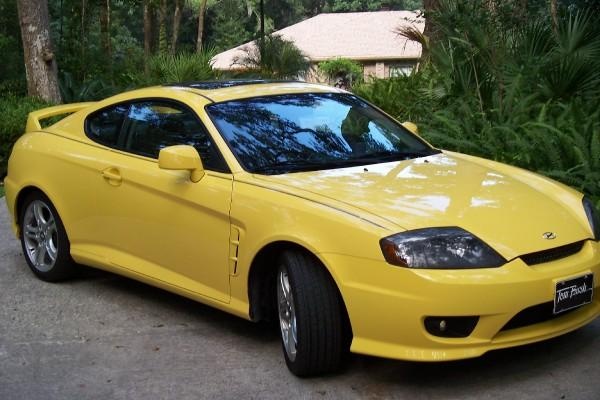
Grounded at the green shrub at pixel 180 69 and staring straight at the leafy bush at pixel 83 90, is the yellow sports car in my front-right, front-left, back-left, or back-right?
front-left

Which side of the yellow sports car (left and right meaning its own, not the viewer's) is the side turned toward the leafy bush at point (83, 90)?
back

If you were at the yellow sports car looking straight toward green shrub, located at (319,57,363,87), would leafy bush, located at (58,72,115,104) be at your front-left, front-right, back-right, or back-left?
front-left

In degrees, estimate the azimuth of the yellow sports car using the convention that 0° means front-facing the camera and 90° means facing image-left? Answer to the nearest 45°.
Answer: approximately 315°

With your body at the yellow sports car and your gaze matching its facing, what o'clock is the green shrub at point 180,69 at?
The green shrub is roughly at 7 o'clock from the yellow sports car.

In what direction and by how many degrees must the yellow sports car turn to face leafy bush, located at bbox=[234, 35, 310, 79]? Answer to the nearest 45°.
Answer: approximately 135° to its left

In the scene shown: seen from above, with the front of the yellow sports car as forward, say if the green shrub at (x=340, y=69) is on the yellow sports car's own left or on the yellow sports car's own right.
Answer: on the yellow sports car's own left
